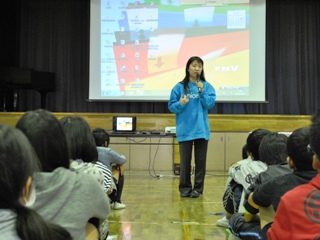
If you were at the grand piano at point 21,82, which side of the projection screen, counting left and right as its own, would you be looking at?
right

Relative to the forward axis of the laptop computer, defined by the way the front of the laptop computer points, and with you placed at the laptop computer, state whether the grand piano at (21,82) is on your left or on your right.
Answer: on your right

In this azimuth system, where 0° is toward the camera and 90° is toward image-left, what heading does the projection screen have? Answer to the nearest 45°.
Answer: approximately 0°

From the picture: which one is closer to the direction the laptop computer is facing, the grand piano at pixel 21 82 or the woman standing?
the woman standing

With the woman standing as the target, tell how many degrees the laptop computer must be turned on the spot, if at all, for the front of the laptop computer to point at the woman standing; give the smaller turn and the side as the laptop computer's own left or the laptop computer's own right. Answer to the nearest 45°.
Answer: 0° — it already faces them
